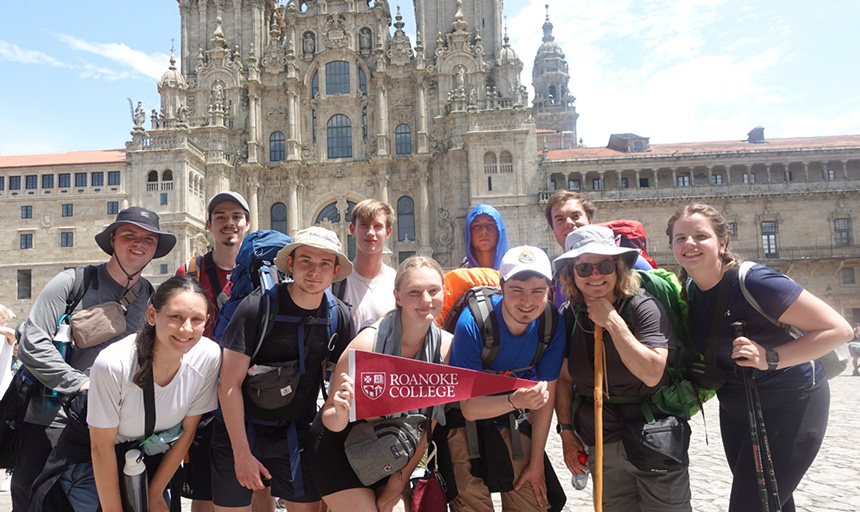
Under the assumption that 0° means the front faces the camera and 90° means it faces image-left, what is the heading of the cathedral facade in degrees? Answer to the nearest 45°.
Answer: approximately 0°
